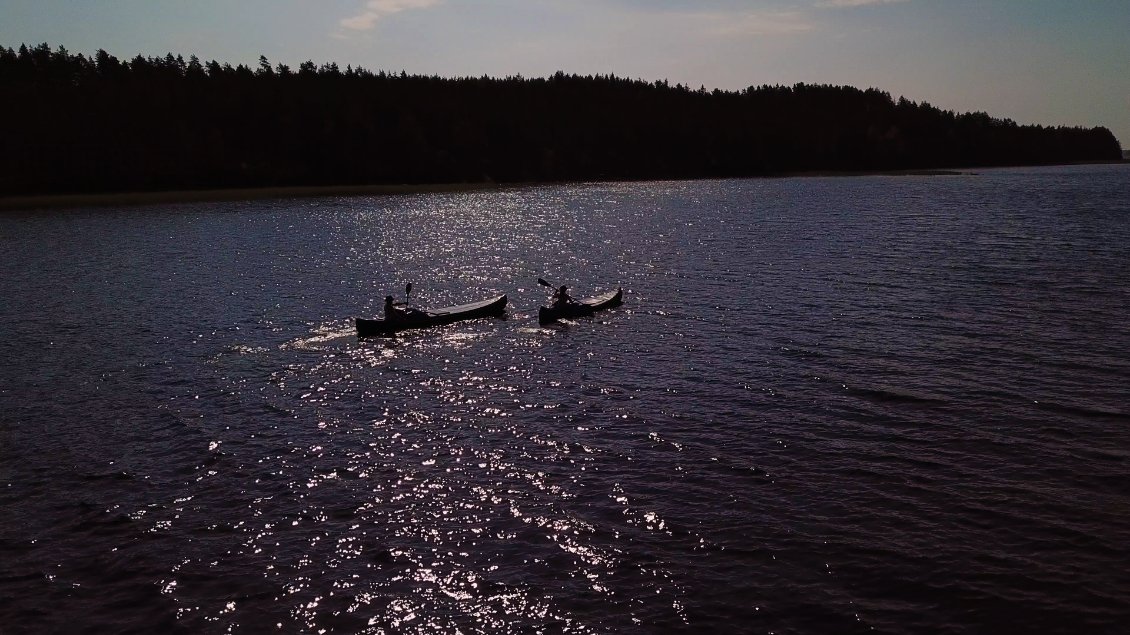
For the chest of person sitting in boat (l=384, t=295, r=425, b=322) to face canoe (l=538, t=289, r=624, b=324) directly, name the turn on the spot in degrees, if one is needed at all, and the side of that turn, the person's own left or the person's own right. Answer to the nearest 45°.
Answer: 0° — they already face it

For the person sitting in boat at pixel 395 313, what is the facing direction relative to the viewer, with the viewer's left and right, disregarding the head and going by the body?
facing to the right of the viewer
